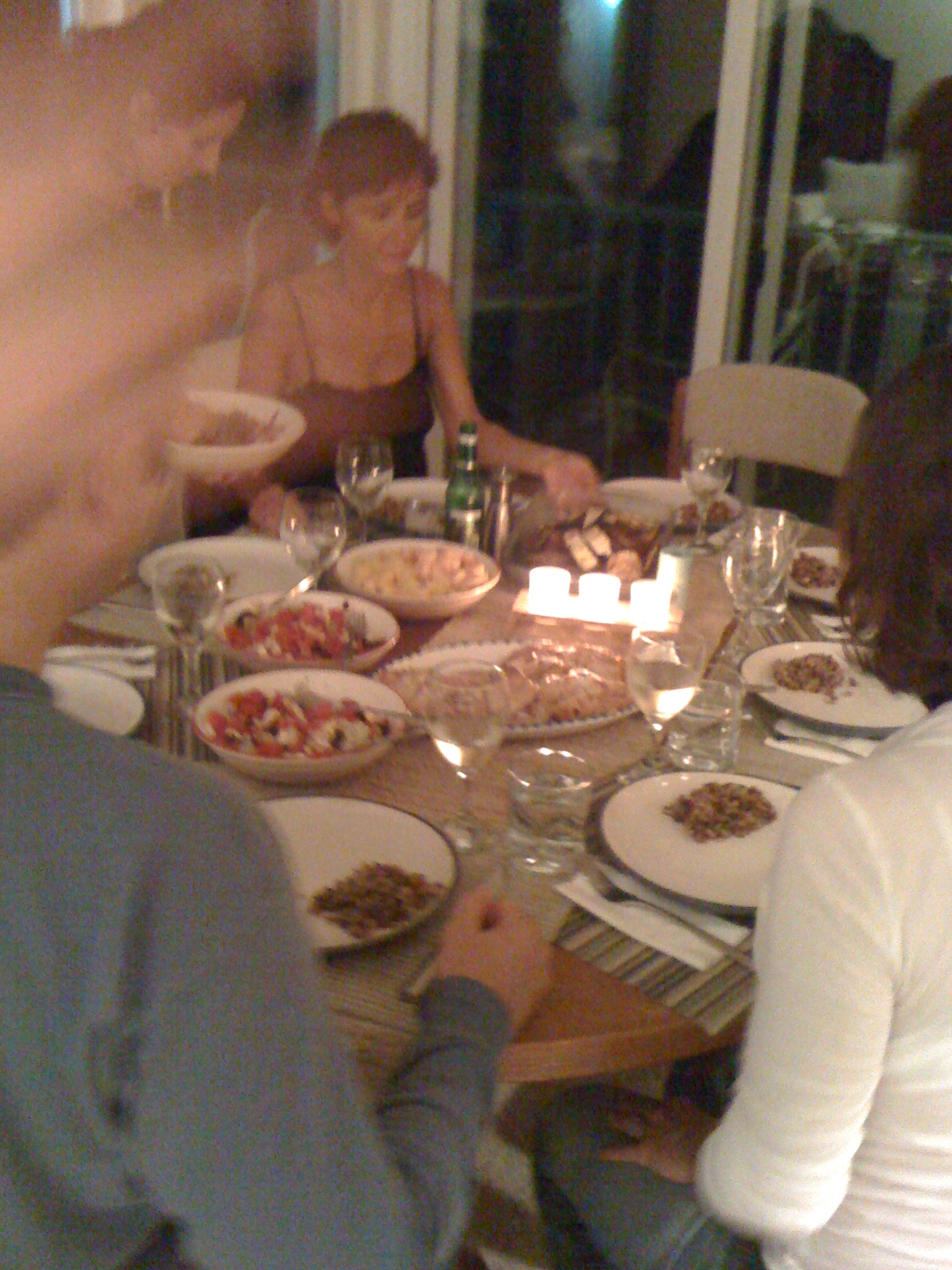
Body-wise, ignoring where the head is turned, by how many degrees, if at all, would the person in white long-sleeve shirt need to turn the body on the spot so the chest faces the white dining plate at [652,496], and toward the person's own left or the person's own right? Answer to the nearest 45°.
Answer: approximately 45° to the person's own right

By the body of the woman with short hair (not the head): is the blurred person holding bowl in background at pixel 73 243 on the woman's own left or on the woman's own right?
on the woman's own right

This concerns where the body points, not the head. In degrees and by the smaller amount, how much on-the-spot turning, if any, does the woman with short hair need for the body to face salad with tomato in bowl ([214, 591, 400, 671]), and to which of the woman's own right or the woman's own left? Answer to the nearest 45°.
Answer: approximately 45° to the woman's own right

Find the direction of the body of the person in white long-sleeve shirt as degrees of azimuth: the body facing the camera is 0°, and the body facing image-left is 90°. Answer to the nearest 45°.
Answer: approximately 135°

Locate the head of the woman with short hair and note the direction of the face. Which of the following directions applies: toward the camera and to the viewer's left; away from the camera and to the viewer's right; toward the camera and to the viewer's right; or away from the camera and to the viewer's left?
toward the camera and to the viewer's right

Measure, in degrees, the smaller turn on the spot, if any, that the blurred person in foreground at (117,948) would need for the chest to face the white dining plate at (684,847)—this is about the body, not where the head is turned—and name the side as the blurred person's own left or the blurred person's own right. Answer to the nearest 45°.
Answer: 0° — they already face it

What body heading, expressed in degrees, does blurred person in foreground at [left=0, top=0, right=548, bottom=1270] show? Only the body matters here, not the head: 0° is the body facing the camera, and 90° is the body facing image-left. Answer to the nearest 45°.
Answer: approximately 225°

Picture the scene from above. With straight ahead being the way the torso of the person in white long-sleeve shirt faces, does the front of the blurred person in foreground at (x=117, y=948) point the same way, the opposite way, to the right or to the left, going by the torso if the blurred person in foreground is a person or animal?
to the right

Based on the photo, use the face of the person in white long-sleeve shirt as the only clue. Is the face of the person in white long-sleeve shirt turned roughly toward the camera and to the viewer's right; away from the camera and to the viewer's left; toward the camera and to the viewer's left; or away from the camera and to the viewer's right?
away from the camera and to the viewer's left

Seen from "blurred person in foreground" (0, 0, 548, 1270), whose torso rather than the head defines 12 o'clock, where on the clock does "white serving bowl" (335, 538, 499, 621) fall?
The white serving bowl is roughly at 11 o'clock from the blurred person in foreground.

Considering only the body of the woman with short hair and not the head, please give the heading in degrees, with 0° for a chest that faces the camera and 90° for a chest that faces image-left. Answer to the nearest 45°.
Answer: approximately 315°
